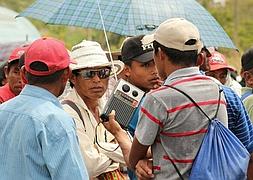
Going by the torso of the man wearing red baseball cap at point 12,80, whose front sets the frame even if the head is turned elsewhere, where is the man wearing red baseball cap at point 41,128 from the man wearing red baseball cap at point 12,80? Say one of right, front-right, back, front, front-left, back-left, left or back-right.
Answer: front-right

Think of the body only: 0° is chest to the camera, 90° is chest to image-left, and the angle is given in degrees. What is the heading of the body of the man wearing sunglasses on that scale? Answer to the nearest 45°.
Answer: approximately 315°

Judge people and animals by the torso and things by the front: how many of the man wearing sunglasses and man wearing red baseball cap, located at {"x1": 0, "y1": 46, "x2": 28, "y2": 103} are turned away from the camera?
0

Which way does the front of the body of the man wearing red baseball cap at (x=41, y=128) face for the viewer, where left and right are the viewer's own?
facing away from the viewer and to the right of the viewer

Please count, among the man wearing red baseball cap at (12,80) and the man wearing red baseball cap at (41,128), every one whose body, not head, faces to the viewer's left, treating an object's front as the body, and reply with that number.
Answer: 0

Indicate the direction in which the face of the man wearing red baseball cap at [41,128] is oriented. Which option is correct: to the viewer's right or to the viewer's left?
to the viewer's right

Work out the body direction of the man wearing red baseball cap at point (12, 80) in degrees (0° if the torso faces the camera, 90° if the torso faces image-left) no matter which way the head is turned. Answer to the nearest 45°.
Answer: approximately 315°

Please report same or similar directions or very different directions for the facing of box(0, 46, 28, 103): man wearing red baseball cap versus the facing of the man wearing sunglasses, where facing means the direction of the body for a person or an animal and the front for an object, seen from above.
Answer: same or similar directions

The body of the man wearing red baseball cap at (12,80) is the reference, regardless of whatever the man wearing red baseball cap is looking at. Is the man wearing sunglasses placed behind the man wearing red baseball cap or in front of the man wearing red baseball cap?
in front

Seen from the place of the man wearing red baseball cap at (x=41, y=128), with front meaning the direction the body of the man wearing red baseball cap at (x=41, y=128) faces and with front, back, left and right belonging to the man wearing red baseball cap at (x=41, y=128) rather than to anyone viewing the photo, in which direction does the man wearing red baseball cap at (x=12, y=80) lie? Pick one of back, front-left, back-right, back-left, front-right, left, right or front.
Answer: front-left
